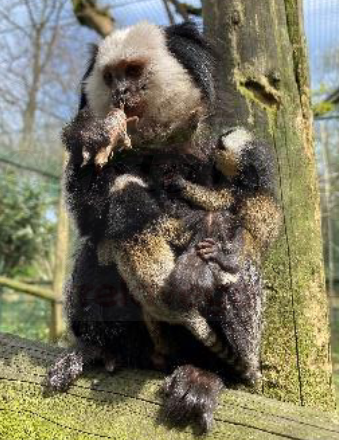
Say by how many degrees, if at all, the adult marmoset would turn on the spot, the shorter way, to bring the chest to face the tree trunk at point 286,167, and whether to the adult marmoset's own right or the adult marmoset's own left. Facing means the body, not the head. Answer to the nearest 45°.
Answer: approximately 135° to the adult marmoset's own left

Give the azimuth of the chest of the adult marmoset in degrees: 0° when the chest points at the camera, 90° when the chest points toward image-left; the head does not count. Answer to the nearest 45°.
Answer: approximately 0°
